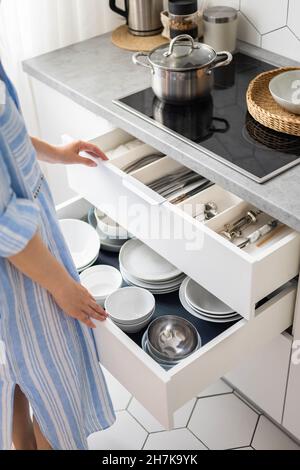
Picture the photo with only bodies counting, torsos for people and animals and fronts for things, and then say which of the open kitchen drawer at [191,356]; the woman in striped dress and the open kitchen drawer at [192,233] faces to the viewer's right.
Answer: the woman in striped dress

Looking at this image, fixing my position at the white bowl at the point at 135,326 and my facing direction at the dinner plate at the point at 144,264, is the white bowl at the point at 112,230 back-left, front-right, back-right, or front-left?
front-left

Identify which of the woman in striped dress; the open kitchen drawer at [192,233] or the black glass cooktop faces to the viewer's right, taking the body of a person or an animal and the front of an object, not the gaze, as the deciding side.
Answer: the woman in striped dress

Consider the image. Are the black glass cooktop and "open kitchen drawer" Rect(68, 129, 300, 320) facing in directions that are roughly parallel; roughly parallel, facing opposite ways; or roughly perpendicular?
roughly parallel

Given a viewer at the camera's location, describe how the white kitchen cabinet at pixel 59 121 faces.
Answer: facing the viewer and to the left of the viewer

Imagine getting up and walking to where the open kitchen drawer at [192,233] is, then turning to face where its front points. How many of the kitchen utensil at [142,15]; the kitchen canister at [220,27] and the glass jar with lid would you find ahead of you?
0

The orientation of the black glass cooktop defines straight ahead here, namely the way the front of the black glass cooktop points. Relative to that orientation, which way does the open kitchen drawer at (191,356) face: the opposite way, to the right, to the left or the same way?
the same way

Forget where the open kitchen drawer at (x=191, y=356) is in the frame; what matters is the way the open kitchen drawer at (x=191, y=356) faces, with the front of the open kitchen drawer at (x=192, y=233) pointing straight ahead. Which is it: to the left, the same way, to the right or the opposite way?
the same way

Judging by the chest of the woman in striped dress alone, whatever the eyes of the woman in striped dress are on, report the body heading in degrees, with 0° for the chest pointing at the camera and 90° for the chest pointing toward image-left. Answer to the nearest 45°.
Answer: approximately 270°
